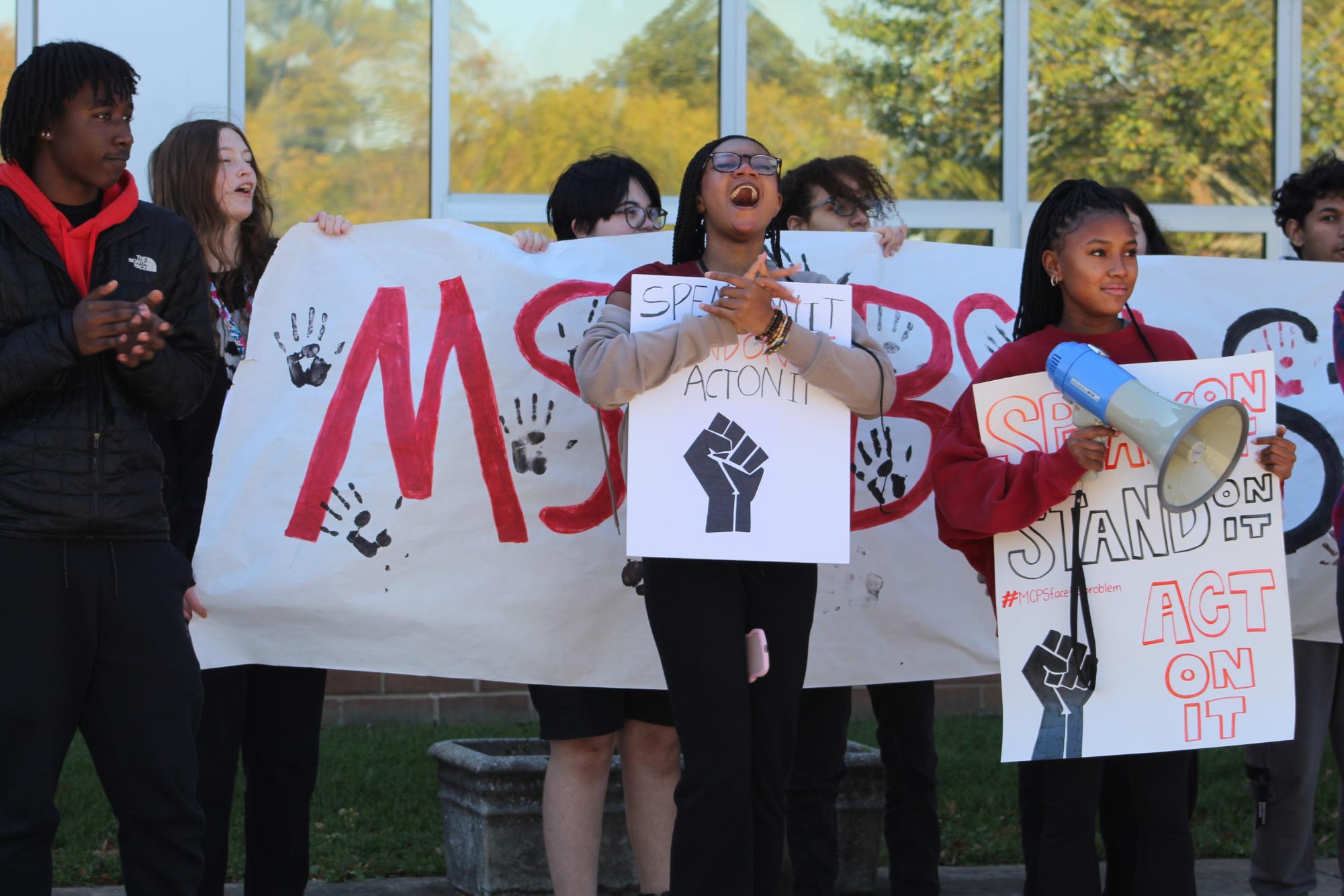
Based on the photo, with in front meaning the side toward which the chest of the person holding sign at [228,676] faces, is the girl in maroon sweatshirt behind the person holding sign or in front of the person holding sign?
in front

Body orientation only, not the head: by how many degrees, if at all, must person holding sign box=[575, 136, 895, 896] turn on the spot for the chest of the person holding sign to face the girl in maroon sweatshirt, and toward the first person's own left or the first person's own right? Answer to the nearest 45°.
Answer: approximately 90° to the first person's own left

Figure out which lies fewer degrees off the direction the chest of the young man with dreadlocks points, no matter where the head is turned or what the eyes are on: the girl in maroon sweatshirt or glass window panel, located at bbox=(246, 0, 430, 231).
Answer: the girl in maroon sweatshirt

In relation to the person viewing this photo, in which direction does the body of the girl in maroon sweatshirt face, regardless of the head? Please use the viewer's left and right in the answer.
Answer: facing the viewer and to the right of the viewer

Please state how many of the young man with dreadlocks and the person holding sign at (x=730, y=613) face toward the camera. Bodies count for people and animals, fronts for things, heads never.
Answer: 2

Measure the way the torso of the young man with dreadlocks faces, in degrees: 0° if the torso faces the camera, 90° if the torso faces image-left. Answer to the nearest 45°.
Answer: approximately 0°

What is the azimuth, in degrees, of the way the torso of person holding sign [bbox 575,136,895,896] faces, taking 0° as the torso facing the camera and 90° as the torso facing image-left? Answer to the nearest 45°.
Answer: approximately 0°

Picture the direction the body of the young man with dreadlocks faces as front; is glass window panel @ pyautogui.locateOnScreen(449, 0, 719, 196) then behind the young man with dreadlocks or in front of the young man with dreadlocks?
behind
